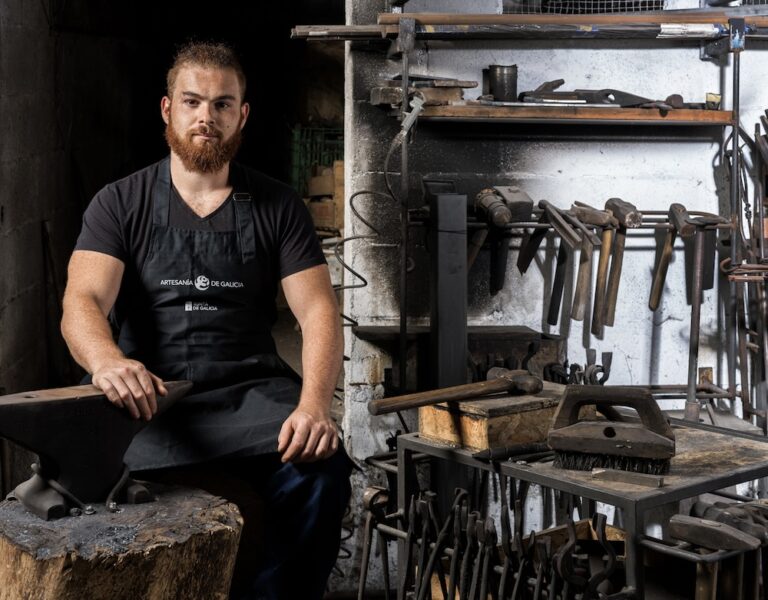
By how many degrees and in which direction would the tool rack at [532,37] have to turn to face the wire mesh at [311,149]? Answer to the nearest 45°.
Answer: approximately 180°

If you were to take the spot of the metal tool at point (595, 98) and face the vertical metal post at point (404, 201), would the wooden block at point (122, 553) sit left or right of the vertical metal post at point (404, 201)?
left

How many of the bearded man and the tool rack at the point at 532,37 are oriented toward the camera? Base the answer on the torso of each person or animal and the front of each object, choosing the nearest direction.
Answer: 2

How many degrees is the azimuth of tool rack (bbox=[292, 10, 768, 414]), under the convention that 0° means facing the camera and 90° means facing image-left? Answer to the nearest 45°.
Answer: approximately 0°

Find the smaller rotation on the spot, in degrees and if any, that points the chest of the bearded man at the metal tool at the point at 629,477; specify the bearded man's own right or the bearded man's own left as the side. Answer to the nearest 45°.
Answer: approximately 45° to the bearded man's own left

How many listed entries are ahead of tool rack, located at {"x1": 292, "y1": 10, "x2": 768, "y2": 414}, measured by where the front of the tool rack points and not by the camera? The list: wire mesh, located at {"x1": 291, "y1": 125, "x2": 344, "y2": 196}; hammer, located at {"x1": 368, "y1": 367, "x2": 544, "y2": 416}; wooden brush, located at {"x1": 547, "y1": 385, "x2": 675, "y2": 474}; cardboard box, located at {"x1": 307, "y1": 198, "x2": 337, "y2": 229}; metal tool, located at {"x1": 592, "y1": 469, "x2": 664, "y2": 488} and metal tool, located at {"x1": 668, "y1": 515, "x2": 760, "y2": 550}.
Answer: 4

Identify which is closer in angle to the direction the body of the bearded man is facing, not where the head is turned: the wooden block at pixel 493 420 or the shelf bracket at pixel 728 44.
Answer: the wooden block
